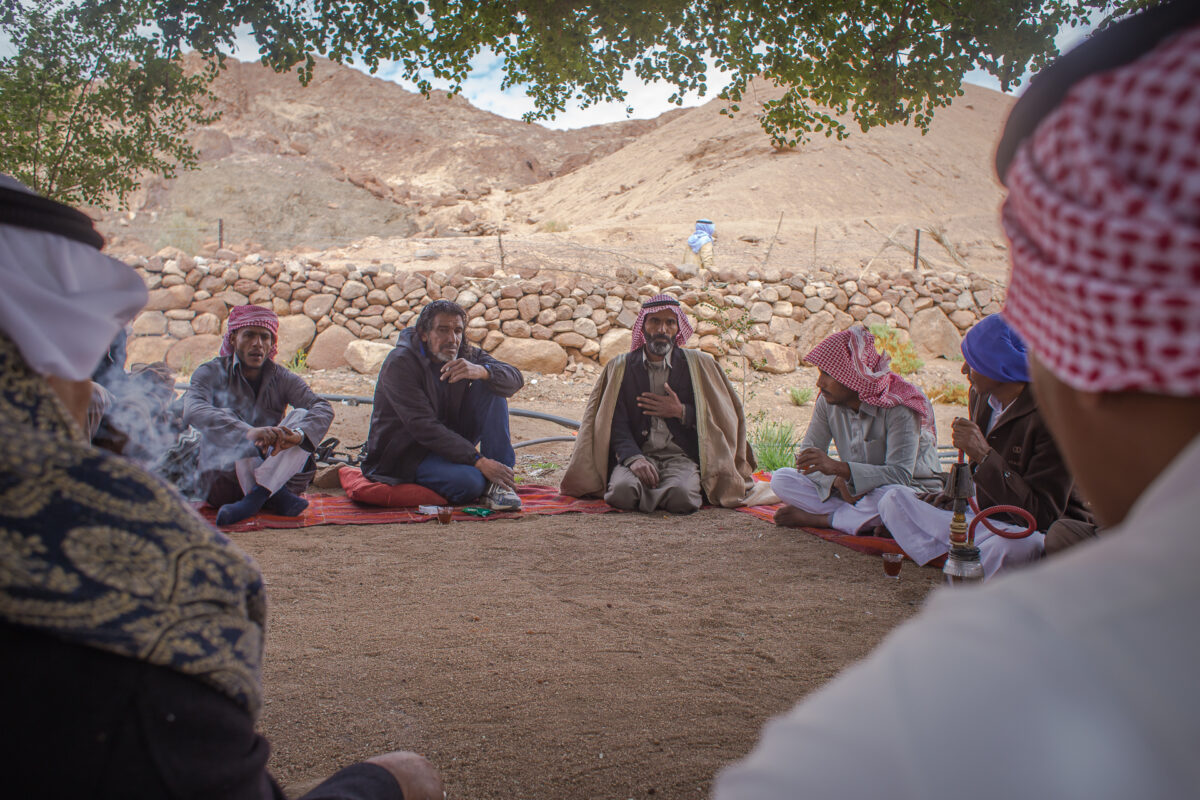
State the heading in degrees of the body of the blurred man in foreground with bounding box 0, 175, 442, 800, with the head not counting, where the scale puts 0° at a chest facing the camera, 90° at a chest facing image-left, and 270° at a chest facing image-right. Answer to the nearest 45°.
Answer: approximately 225°

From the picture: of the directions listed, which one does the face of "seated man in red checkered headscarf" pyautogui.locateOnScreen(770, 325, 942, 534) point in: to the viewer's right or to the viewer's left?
to the viewer's left

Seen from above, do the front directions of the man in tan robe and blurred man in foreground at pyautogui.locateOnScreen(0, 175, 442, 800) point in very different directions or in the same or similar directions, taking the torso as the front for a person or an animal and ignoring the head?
very different directions

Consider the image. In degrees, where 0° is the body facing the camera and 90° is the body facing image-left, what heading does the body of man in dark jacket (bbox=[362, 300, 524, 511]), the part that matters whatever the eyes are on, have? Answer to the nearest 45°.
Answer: approximately 315°

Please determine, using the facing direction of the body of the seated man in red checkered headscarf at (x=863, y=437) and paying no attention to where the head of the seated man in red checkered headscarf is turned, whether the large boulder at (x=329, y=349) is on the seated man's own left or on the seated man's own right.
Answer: on the seated man's own right

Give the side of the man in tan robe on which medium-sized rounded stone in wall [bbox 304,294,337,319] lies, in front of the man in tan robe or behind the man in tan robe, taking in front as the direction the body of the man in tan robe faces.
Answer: behind

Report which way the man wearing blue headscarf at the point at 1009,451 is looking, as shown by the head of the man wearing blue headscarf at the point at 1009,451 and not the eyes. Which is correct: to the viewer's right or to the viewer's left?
to the viewer's left

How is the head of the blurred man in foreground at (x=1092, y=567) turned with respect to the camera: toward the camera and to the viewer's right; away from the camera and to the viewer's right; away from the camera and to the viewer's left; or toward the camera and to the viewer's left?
away from the camera and to the viewer's left

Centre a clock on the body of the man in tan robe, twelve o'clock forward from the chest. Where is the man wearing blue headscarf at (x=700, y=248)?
The man wearing blue headscarf is roughly at 6 o'clock from the man in tan robe.

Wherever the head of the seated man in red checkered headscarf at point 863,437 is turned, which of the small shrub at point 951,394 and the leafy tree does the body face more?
the leafy tree

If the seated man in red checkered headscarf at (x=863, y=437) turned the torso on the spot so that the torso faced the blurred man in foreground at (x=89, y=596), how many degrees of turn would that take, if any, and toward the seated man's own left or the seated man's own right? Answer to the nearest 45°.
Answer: approximately 45° to the seated man's own left

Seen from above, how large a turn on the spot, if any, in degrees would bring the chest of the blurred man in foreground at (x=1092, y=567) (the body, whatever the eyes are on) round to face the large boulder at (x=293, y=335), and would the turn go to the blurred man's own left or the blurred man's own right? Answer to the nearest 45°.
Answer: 0° — they already face it
